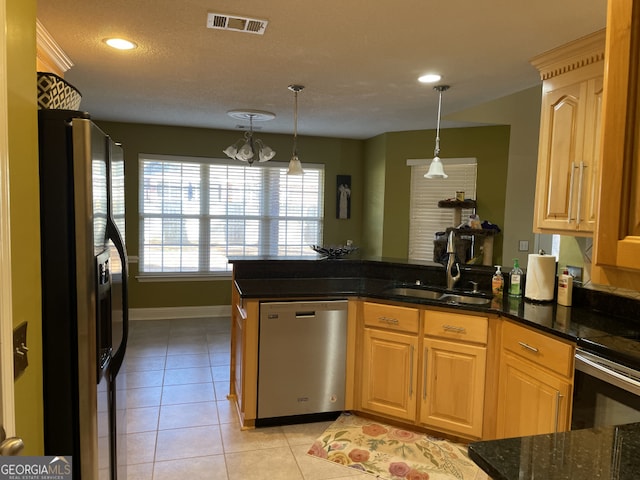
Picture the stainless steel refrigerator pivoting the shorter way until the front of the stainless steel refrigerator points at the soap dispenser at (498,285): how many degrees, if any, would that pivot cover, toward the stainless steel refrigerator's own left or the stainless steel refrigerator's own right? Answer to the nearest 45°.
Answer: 0° — it already faces it

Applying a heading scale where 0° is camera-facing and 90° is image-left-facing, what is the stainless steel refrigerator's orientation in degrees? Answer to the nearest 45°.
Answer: approximately 270°

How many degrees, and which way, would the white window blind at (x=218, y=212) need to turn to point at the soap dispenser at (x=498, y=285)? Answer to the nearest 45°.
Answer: approximately 45° to its left

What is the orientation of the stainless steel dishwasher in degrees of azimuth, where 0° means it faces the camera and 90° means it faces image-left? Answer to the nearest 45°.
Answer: approximately 0°

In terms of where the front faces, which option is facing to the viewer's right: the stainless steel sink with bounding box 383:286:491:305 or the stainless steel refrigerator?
the stainless steel refrigerator

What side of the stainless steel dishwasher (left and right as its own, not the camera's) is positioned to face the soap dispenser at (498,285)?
left

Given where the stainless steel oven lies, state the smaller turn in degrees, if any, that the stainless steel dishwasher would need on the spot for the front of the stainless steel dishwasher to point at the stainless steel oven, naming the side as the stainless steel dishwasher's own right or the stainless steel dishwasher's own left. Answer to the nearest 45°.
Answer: approximately 45° to the stainless steel dishwasher's own left

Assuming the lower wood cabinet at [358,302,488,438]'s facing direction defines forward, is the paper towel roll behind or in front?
behind

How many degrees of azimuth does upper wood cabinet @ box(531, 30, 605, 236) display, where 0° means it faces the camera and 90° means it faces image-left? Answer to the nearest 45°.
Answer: approximately 45°

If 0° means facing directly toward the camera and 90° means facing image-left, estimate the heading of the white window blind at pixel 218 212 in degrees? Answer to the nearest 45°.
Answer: approximately 0°
